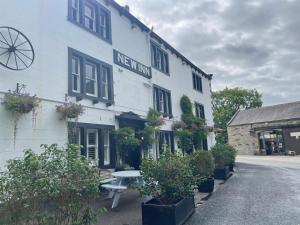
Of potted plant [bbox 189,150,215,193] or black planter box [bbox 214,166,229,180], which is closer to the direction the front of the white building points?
the potted plant

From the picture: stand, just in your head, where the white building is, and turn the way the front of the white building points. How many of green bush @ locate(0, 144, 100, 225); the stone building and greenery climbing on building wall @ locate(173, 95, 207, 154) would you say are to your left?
2

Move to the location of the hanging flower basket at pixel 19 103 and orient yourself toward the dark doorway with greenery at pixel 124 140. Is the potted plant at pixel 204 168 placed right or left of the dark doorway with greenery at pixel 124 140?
right

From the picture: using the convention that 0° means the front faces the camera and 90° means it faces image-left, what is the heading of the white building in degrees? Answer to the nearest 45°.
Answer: approximately 315°

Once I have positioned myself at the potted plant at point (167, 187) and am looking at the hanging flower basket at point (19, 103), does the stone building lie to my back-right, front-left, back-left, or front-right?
back-right

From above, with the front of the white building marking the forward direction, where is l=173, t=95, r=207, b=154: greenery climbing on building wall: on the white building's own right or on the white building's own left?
on the white building's own left

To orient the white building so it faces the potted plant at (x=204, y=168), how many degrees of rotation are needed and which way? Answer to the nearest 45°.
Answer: approximately 45° to its left

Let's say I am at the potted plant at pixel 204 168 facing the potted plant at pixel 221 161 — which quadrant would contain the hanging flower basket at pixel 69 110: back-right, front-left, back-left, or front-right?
back-left

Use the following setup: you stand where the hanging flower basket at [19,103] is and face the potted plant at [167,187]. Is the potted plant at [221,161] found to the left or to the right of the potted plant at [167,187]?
left

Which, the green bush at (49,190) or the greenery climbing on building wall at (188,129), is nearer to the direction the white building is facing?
the green bush

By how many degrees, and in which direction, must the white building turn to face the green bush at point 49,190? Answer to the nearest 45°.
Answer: approximately 45° to its right

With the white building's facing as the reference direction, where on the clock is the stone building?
The stone building is roughly at 9 o'clock from the white building.

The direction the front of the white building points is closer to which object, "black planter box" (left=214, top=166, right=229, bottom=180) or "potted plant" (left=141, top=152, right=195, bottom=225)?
the potted plant
